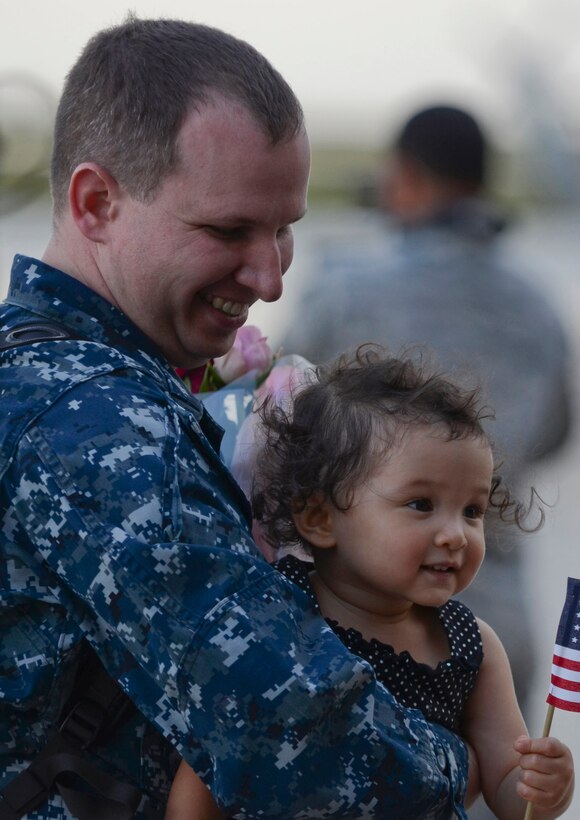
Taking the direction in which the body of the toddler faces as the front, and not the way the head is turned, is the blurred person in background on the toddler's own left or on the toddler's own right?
on the toddler's own left

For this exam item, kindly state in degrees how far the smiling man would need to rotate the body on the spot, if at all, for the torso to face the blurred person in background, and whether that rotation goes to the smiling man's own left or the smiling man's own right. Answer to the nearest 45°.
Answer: approximately 90° to the smiling man's own left

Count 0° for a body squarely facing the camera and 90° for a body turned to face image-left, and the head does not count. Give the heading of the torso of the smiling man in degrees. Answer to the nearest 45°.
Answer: approximately 270°

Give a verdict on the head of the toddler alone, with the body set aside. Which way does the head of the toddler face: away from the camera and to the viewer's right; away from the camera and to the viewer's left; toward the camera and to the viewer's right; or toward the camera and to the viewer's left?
toward the camera and to the viewer's right
